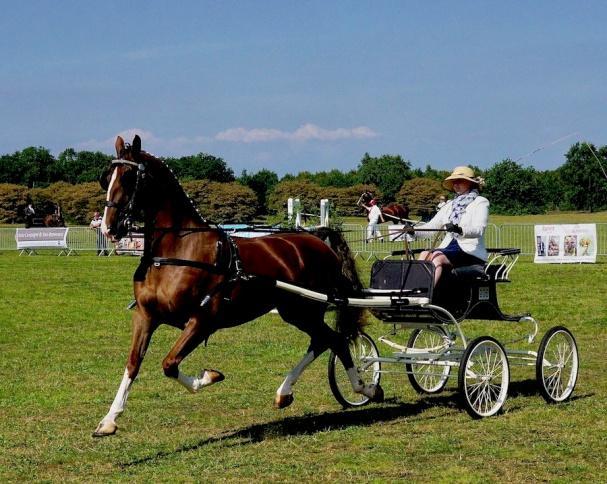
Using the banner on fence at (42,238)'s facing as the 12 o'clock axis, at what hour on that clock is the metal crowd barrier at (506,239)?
The metal crowd barrier is roughly at 10 o'clock from the banner on fence.

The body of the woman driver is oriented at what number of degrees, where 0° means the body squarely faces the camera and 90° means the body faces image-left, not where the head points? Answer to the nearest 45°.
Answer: approximately 45°

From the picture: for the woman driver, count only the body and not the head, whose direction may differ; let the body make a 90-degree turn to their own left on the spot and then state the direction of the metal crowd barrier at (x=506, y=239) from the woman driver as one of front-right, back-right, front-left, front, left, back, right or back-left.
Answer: back-left

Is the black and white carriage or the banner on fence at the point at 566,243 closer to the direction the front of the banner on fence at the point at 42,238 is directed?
the black and white carriage

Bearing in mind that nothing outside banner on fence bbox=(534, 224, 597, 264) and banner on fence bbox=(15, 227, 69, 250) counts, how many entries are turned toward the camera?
2

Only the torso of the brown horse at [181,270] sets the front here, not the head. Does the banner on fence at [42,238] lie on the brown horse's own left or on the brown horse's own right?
on the brown horse's own right
